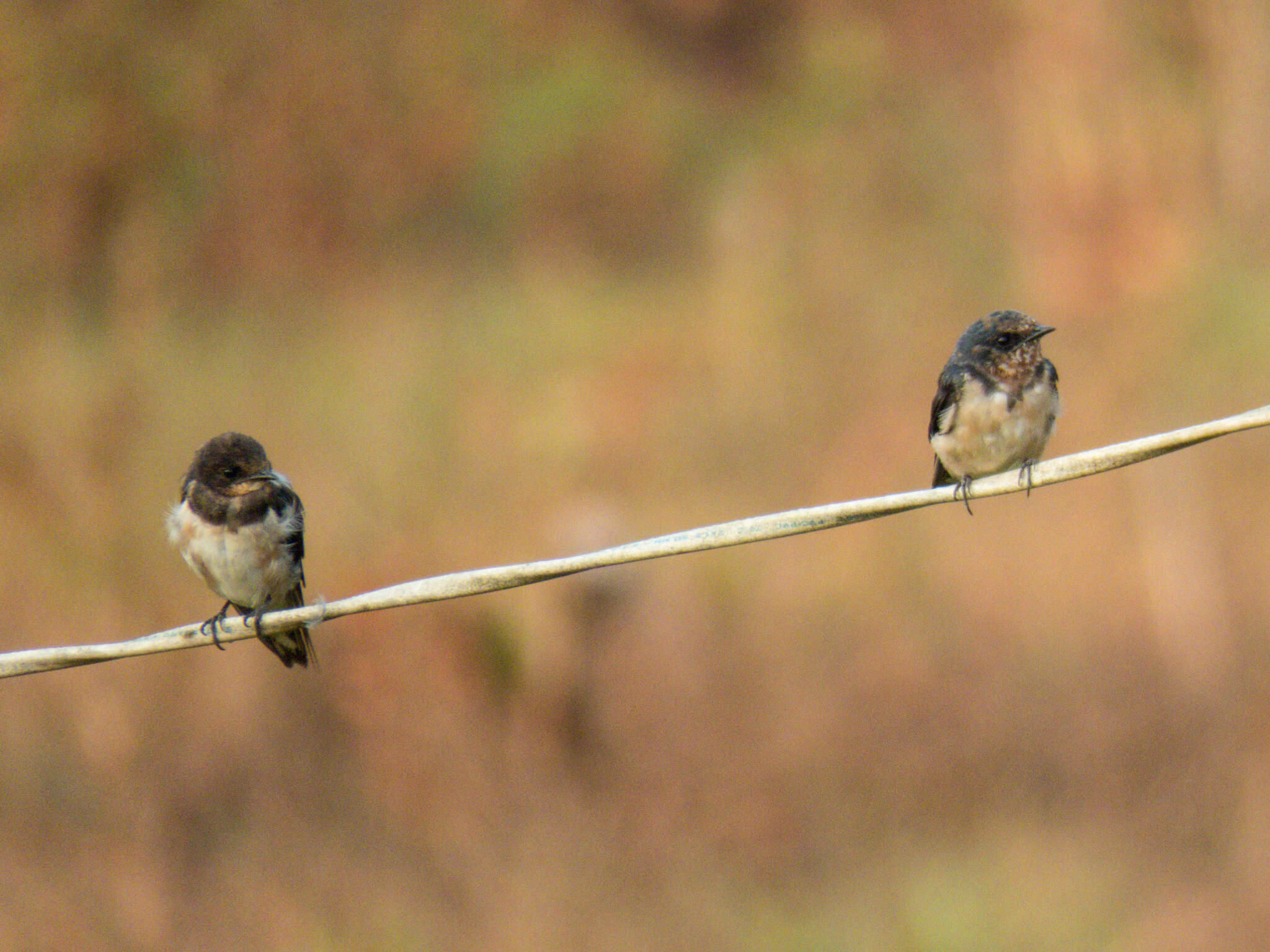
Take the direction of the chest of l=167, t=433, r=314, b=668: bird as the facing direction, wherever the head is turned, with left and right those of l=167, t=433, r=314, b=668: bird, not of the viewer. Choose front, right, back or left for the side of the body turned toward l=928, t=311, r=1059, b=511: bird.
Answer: left

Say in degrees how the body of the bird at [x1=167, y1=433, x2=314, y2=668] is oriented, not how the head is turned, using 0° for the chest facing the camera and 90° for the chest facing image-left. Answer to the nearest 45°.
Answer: approximately 0°
